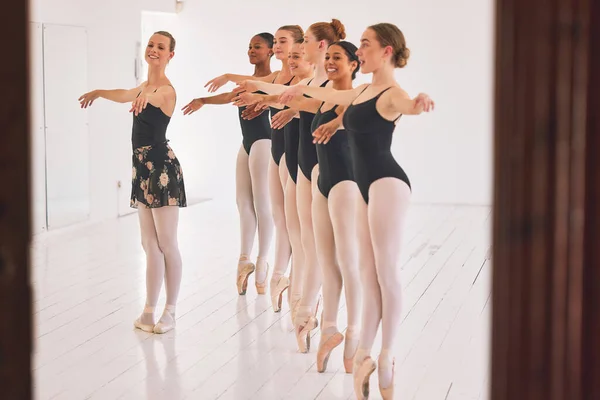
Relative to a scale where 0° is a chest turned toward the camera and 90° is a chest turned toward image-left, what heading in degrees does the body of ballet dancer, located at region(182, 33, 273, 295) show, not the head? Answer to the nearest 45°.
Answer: approximately 45°

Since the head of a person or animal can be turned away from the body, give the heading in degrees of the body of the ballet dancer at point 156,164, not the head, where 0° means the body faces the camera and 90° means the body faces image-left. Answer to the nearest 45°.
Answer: approximately 45°

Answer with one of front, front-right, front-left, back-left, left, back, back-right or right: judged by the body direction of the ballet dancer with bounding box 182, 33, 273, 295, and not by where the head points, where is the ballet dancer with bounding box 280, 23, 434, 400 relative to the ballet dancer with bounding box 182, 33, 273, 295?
front-left

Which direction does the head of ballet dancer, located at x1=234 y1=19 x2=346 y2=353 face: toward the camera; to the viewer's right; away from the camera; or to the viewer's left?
to the viewer's left

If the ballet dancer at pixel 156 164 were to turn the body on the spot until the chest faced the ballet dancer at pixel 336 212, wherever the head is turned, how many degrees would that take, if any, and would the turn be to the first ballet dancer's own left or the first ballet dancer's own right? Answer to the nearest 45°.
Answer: approximately 90° to the first ballet dancer's own left

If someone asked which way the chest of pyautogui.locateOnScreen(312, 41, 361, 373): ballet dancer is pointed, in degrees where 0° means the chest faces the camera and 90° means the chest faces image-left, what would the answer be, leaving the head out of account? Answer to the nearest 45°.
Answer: approximately 45°

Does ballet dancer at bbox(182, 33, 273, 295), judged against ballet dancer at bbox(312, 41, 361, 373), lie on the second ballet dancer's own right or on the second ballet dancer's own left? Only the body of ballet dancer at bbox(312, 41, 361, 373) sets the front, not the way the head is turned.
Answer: on the second ballet dancer's own right
